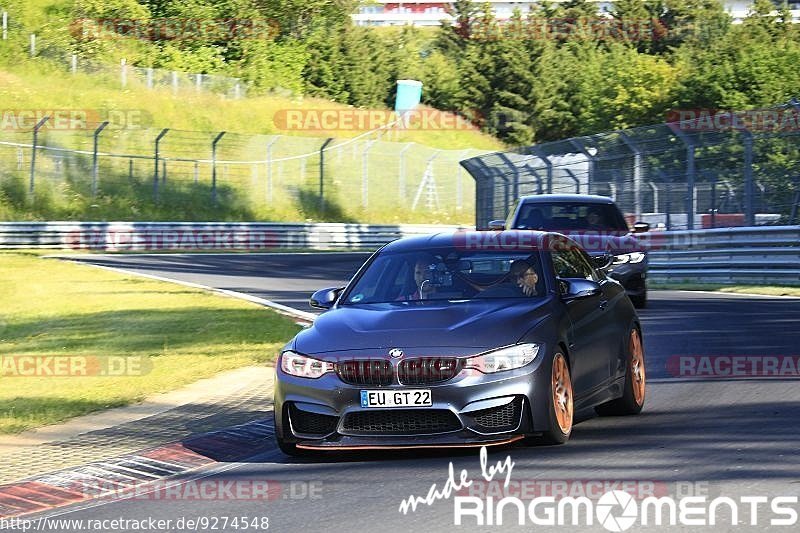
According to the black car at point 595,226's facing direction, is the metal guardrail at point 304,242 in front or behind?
behind

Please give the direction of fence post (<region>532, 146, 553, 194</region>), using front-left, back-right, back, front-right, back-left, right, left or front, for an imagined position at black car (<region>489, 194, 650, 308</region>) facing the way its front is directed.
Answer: back

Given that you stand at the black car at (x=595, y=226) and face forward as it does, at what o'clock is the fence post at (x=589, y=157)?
The fence post is roughly at 6 o'clock from the black car.

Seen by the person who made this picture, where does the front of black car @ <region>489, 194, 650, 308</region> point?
facing the viewer

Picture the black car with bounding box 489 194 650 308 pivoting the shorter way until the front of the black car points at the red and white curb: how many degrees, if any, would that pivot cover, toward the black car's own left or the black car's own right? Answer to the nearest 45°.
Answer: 0° — it already faces it

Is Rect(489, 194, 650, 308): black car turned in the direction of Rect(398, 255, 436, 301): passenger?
yes

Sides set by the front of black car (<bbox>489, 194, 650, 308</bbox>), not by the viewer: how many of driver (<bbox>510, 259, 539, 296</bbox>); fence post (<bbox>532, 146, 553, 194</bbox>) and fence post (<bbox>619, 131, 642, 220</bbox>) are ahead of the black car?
1

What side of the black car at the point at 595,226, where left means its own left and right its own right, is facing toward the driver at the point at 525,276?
front

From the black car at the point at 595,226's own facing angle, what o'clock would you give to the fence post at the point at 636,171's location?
The fence post is roughly at 6 o'clock from the black car.

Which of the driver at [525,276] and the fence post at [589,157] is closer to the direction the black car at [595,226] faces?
the driver

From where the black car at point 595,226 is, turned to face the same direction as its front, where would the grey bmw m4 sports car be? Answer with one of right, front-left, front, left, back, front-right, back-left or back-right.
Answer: front

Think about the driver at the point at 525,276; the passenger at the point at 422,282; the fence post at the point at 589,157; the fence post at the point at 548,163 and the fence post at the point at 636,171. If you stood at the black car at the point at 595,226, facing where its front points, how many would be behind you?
3

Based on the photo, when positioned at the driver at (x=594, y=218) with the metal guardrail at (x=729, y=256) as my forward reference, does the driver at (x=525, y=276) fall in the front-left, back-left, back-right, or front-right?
back-right
